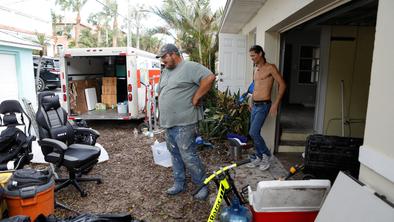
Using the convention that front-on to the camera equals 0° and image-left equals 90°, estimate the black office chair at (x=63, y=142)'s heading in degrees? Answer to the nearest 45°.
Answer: approximately 315°

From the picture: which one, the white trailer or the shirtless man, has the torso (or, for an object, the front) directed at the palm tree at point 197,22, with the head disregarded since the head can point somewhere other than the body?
the white trailer

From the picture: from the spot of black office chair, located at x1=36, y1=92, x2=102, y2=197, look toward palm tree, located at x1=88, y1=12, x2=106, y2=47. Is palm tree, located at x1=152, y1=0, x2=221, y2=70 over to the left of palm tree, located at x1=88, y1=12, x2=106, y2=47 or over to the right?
right

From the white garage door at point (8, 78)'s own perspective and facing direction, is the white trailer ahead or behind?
ahead

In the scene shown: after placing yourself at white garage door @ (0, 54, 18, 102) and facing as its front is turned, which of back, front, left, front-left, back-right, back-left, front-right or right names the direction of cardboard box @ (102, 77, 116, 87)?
front-left

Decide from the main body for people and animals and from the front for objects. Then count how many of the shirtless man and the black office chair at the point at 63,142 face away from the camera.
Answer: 0

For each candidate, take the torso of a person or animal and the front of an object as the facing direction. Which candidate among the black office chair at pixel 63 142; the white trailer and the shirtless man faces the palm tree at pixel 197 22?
the white trailer

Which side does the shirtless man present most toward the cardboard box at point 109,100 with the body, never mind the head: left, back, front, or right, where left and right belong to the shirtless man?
right

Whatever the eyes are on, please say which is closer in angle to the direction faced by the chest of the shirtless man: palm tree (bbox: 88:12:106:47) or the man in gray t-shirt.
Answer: the man in gray t-shirt

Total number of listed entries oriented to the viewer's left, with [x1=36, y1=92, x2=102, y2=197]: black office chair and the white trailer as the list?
0

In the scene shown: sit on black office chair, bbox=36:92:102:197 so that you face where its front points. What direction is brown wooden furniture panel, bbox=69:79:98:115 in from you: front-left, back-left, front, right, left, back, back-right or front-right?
back-left

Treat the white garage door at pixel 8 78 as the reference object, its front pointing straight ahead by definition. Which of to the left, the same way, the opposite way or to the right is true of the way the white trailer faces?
to the left

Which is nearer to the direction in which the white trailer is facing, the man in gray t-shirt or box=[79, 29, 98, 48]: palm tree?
the palm tree

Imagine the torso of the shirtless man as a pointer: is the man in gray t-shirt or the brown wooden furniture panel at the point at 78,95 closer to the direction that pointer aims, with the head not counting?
the man in gray t-shirt

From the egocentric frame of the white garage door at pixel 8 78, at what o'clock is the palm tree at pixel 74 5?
The palm tree is roughly at 8 o'clock from the white garage door.
